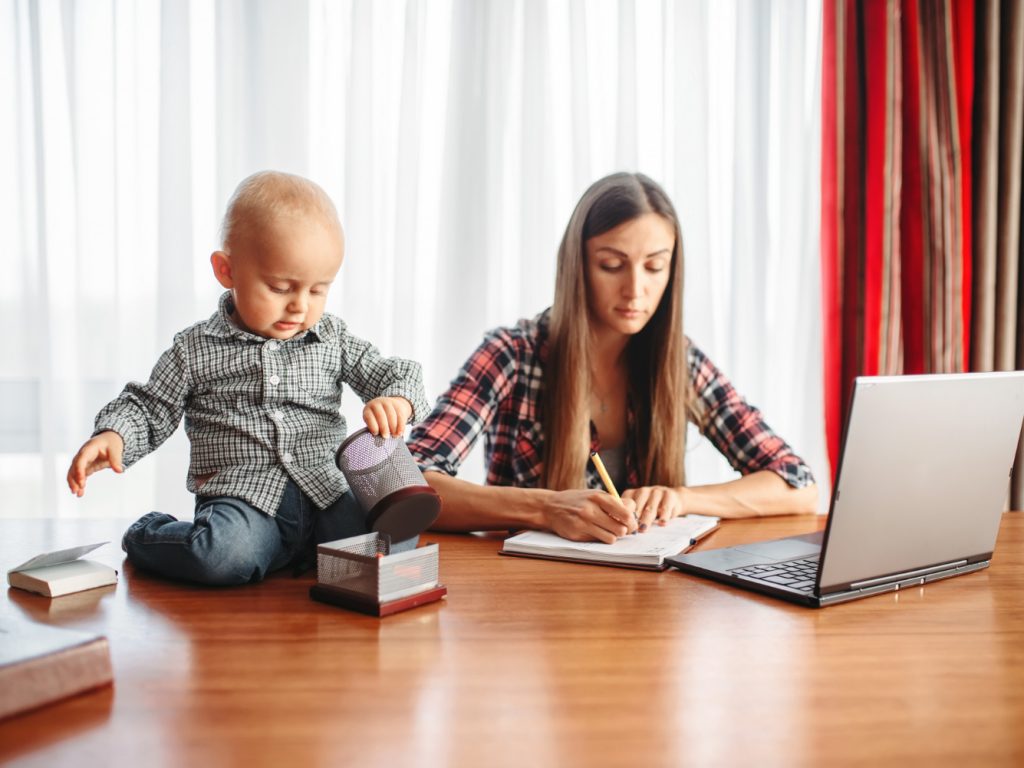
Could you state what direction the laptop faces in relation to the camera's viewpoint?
facing away from the viewer and to the left of the viewer

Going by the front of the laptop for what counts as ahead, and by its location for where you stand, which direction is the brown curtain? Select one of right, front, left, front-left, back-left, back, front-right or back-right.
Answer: front-right

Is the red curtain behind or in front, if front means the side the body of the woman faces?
behind

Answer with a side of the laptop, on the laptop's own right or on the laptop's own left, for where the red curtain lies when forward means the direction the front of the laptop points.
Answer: on the laptop's own right

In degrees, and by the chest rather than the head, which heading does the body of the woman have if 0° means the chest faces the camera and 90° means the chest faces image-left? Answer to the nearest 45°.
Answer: approximately 0°

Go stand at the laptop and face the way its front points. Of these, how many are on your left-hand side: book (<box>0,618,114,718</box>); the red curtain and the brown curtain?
1

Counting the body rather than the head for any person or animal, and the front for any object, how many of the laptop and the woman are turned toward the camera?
1

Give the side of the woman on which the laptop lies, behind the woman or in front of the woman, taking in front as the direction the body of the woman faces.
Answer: in front

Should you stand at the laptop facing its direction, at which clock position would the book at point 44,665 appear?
The book is roughly at 9 o'clock from the laptop.
